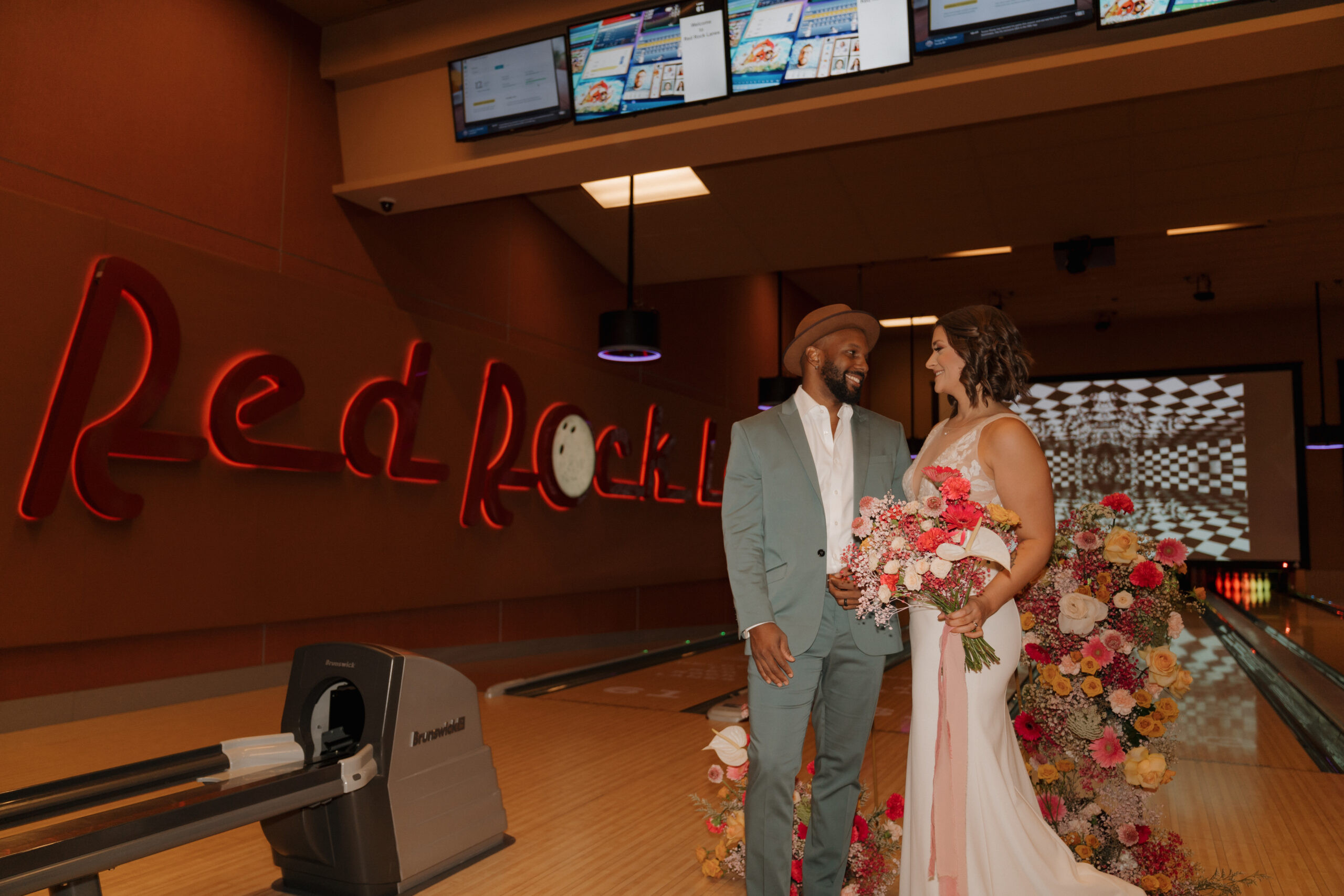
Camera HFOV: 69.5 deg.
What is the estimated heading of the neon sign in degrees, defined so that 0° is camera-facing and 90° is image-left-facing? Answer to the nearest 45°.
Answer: approximately 315°

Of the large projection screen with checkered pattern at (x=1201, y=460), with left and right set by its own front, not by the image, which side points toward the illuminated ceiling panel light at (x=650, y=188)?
front

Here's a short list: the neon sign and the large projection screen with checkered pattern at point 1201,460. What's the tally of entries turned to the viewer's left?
0

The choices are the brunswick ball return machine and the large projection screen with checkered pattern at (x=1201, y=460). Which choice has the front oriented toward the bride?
the large projection screen with checkered pattern

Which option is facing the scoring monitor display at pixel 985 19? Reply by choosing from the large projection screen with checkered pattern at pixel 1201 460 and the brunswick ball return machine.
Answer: the large projection screen with checkered pattern

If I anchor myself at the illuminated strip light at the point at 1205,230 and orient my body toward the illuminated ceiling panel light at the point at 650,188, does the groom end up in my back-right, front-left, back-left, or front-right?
front-left

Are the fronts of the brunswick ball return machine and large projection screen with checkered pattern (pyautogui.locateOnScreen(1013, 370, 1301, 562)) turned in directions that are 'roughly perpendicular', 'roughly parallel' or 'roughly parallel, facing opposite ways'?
roughly parallel

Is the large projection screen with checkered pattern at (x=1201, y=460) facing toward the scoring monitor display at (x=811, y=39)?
yes

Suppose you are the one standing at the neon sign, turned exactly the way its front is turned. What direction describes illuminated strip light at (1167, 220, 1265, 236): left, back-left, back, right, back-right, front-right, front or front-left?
front-left

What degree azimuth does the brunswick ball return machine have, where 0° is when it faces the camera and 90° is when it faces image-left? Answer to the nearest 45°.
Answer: approximately 45°

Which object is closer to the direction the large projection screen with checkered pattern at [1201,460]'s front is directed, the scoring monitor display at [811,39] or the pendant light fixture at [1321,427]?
the scoring monitor display

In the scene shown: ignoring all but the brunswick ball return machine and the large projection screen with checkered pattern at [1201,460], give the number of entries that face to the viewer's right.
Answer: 0

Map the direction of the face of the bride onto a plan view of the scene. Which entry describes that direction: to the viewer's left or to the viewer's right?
to the viewer's left

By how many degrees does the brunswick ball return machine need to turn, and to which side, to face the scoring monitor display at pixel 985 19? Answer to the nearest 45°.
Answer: approximately 135° to its left

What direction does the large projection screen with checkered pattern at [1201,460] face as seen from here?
toward the camera

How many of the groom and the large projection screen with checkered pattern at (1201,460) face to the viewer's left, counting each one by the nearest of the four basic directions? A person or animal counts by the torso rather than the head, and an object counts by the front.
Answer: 0
